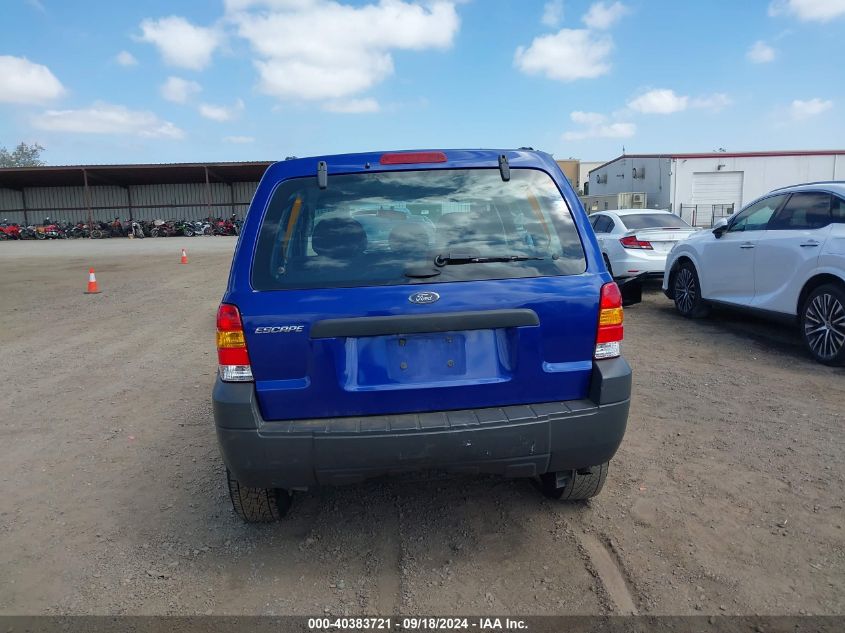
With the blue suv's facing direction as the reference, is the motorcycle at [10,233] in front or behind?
in front

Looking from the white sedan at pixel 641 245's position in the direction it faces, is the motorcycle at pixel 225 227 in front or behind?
in front

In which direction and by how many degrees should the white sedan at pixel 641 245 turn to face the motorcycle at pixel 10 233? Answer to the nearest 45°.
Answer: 0° — it already faces it

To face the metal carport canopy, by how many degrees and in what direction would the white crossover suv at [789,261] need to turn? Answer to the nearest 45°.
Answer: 0° — it already faces it

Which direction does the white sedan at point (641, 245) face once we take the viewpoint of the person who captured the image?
facing away from the viewer and to the left of the viewer

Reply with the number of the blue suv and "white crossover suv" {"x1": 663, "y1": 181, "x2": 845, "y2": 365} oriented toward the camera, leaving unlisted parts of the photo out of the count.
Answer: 0

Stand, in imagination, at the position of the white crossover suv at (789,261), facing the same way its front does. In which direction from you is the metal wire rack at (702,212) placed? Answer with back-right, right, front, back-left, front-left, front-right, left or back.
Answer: front-right

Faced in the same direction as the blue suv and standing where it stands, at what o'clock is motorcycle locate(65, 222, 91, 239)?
The motorcycle is roughly at 11 o'clock from the blue suv.

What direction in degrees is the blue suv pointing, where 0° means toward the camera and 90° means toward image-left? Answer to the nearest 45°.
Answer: approximately 180°

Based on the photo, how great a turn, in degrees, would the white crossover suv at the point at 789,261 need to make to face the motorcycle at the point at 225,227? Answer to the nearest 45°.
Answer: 0° — it already faces it

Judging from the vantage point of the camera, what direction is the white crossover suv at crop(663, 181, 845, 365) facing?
facing away from the viewer and to the left of the viewer
